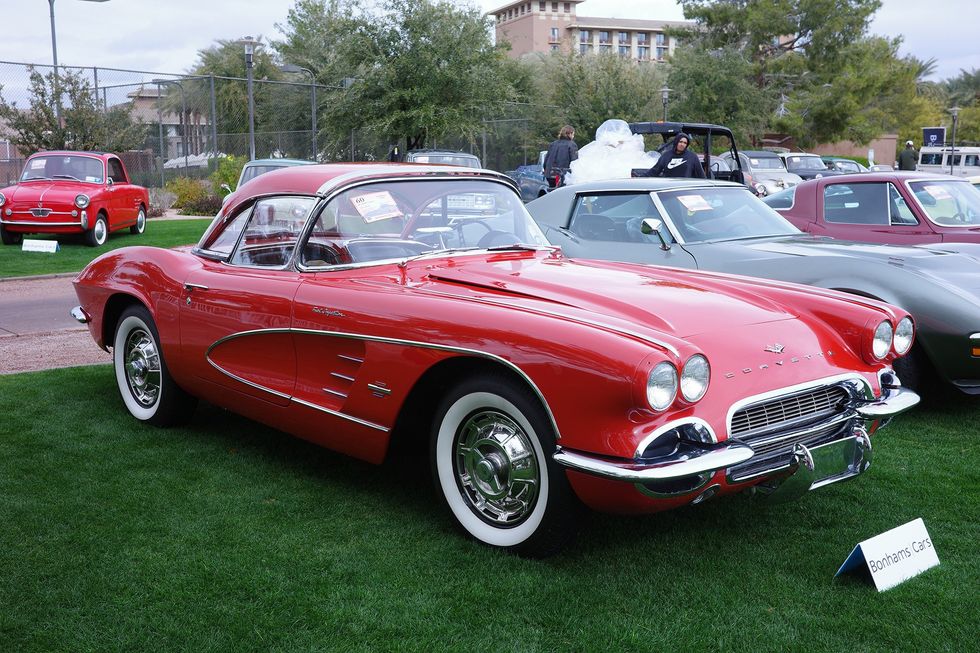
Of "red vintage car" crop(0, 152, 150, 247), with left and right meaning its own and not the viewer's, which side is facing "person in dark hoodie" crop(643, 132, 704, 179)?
left

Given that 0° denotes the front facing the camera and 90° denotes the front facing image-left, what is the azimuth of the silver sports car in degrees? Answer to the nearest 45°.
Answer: approximately 315°

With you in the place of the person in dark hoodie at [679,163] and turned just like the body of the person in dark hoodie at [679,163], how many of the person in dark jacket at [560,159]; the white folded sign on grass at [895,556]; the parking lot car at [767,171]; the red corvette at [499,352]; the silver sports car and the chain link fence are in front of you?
3

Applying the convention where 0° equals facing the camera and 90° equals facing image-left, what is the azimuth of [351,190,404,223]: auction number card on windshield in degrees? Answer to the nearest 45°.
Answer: approximately 315°

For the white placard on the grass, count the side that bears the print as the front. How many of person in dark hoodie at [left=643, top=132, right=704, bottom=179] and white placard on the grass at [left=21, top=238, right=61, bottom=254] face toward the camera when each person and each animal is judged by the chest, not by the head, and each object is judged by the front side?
2

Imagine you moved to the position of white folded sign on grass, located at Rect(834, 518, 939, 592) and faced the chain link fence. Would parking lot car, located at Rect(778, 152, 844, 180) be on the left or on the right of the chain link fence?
right

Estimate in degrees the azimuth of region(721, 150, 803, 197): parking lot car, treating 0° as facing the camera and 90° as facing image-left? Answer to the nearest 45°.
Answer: approximately 315°

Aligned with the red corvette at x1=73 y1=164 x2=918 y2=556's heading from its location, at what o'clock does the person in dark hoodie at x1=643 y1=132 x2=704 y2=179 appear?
The person in dark hoodie is roughly at 8 o'clock from the red corvette.

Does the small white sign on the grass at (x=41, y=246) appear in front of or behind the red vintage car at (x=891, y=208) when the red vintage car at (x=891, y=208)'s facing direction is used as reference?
behind

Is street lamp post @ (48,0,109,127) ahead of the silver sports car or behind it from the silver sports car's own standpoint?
behind

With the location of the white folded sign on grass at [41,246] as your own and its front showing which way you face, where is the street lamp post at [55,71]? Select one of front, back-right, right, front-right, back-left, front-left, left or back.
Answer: back
